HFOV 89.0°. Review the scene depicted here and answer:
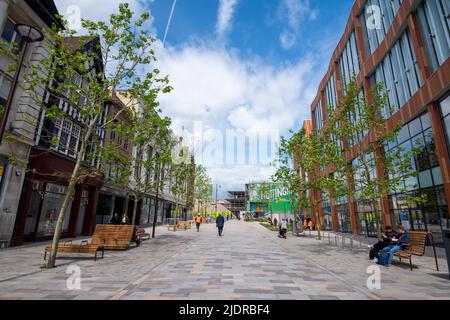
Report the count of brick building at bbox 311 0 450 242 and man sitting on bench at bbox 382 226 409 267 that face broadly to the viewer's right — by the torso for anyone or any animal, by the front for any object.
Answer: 0

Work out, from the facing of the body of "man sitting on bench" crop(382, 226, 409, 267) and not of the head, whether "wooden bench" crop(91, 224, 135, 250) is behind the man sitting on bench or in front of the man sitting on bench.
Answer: in front

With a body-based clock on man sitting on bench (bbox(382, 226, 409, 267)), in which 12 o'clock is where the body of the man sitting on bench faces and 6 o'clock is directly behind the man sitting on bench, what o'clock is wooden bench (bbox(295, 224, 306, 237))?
The wooden bench is roughly at 2 o'clock from the man sitting on bench.

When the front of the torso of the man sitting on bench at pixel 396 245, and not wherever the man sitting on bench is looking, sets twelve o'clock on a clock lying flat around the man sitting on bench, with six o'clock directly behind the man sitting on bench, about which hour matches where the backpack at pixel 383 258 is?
The backpack is roughly at 11 o'clock from the man sitting on bench.

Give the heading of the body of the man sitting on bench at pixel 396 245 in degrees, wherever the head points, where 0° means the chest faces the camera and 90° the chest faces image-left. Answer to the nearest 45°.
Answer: approximately 90°

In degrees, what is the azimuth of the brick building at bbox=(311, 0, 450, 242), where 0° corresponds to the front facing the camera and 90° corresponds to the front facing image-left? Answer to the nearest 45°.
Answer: approximately 45°

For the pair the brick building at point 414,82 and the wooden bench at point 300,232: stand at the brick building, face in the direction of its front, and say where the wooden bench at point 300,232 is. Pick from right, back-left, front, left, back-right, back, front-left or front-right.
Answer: right
